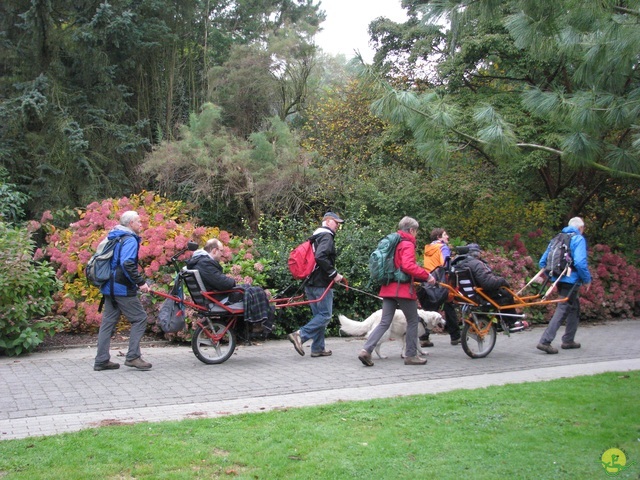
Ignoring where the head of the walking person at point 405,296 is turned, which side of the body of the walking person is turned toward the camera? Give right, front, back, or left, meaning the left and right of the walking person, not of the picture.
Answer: right

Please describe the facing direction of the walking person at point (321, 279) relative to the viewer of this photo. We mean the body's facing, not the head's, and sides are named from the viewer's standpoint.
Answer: facing to the right of the viewer

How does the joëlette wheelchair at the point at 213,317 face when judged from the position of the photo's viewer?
facing to the right of the viewer

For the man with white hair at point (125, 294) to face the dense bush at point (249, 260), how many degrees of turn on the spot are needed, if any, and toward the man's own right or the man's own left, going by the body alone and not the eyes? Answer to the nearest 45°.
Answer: approximately 45° to the man's own left

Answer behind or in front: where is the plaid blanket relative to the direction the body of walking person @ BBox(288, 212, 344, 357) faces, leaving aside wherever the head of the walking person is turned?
behind

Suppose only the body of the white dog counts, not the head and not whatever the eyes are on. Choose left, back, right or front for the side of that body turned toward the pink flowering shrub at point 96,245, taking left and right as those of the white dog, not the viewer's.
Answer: back

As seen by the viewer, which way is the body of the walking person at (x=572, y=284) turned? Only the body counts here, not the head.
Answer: to the viewer's right

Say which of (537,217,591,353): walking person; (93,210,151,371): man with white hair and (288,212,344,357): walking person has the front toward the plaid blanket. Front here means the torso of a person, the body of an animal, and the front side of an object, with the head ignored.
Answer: the man with white hair

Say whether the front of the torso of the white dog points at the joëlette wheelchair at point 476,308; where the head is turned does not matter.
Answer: yes
